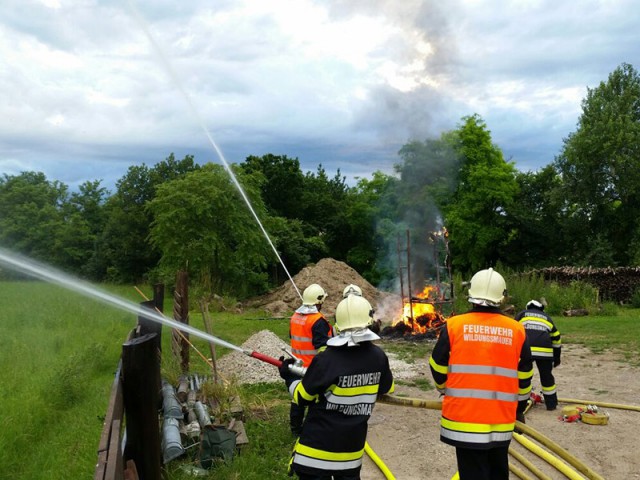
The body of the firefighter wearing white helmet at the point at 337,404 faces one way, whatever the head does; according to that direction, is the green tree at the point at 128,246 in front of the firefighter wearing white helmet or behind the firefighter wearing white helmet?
in front

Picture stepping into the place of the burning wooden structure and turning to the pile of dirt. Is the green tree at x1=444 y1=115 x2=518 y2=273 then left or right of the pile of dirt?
right

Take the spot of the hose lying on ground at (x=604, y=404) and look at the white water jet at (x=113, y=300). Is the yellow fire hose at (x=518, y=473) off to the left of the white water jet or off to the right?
left

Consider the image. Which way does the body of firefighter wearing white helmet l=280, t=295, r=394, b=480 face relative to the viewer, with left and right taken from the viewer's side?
facing away from the viewer and to the left of the viewer

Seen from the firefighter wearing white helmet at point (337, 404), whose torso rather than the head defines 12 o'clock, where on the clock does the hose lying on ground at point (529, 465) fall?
The hose lying on ground is roughly at 3 o'clock from the firefighter wearing white helmet.

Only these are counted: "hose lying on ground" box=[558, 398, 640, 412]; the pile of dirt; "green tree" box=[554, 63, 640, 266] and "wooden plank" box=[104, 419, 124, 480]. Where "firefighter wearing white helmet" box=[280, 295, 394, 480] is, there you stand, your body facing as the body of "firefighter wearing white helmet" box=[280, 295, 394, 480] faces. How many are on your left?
1

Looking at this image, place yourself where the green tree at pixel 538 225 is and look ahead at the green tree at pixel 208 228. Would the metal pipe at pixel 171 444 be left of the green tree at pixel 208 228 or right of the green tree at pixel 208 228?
left

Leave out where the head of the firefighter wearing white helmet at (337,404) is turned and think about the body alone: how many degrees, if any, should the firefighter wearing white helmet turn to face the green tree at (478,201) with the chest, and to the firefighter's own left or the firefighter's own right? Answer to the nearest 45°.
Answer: approximately 45° to the firefighter's own right

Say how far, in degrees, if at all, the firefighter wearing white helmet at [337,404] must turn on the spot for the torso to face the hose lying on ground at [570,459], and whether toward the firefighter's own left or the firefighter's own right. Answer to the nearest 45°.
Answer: approximately 90° to the firefighter's own right

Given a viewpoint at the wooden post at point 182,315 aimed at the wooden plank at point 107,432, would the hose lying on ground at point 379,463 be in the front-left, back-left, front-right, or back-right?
front-left

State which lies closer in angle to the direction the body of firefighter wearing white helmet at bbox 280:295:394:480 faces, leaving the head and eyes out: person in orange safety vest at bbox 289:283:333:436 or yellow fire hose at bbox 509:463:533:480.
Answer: the person in orange safety vest

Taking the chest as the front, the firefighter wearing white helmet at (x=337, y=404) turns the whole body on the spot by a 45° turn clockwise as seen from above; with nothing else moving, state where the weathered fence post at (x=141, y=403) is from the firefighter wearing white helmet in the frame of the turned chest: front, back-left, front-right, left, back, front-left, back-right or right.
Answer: left

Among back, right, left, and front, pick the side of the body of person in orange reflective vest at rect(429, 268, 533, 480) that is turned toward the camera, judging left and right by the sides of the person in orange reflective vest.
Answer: back

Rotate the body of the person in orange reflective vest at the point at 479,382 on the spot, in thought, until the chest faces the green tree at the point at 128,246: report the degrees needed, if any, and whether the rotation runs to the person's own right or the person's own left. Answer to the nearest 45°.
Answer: approximately 45° to the person's own left

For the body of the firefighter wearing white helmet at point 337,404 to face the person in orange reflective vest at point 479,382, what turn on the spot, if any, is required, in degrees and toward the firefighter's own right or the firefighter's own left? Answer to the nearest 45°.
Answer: approximately 135° to the firefighter's own right

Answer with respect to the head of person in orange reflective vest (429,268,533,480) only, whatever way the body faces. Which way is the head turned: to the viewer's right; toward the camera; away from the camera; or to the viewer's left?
away from the camera

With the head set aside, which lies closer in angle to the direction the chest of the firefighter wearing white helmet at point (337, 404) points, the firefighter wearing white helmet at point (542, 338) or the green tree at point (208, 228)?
the green tree

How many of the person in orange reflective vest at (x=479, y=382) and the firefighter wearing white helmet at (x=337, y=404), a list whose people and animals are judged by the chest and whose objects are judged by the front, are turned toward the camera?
0
